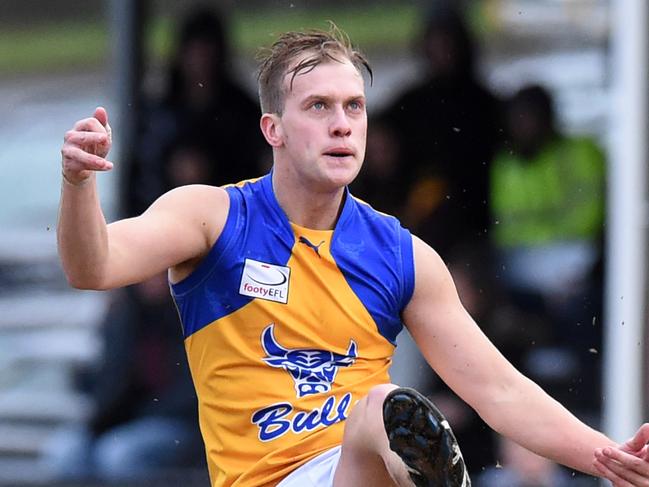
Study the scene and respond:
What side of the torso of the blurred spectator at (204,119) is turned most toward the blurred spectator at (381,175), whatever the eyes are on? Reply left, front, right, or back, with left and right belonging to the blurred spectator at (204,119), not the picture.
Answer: left

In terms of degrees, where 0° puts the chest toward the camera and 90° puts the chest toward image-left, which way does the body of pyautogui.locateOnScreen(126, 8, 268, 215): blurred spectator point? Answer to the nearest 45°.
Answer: approximately 0°

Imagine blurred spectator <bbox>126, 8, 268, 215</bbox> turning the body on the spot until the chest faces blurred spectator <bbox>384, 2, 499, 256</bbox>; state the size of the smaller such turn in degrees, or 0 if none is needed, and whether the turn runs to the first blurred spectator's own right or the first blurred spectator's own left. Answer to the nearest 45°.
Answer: approximately 90° to the first blurred spectator's own left

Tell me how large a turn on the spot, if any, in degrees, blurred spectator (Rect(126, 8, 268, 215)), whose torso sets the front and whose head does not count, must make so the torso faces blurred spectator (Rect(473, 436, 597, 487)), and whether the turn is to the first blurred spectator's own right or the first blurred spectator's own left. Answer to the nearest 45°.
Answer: approximately 45° to the first blurred spectator's own left

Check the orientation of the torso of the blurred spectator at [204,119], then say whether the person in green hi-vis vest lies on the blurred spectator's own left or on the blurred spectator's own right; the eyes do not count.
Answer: on the blurred spectator's own left
